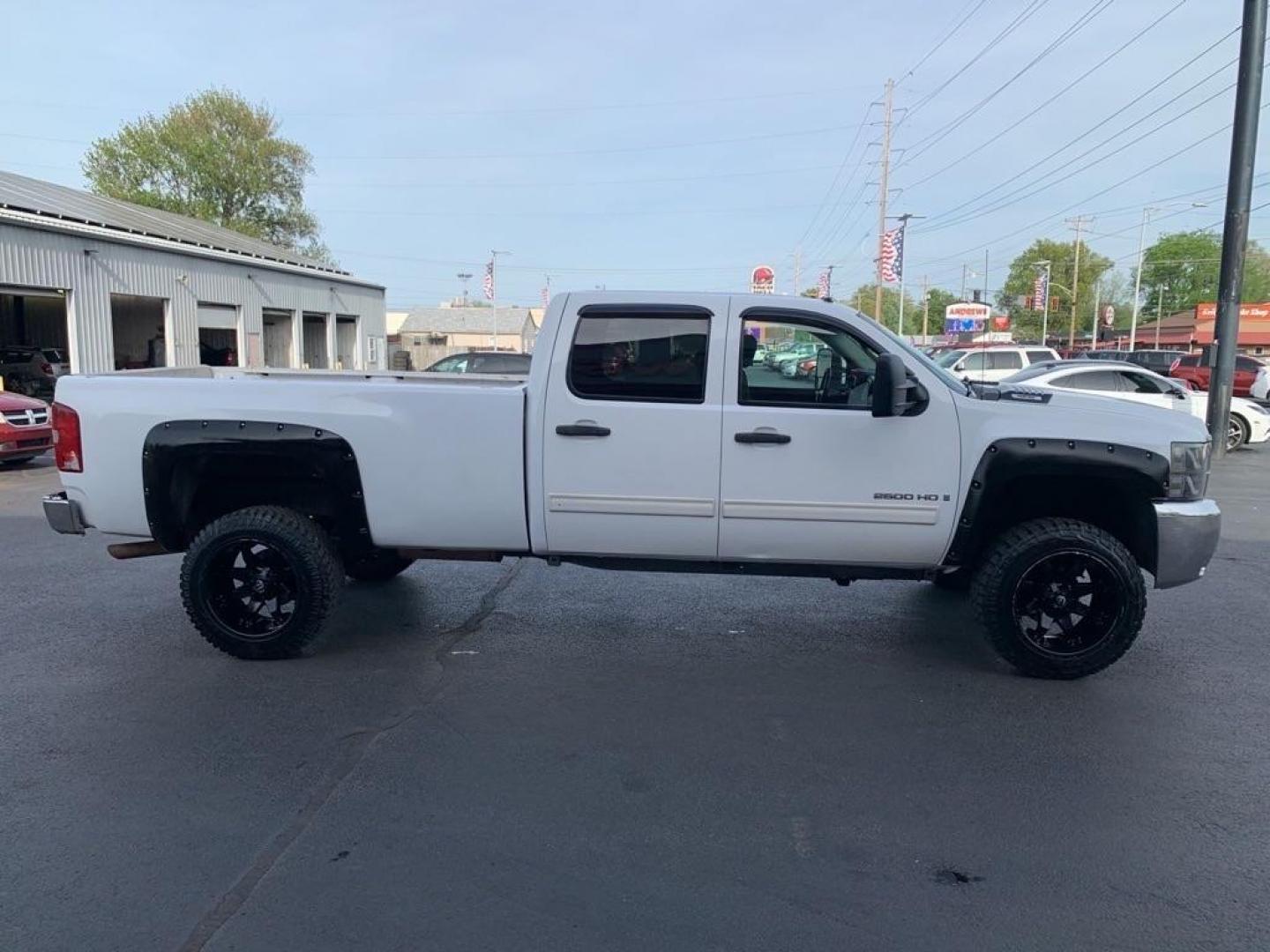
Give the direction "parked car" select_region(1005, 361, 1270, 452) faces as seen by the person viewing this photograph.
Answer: facing to the right of the viewer

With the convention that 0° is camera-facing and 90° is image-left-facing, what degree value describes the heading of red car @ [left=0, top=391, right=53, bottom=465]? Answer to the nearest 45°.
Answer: approximately 315°

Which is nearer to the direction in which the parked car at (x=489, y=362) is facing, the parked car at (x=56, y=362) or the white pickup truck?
the parked car

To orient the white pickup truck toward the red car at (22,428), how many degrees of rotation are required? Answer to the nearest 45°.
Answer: approximately 135° to its left

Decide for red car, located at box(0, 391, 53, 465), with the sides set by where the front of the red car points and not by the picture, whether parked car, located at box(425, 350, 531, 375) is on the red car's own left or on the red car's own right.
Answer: on the red car's own left

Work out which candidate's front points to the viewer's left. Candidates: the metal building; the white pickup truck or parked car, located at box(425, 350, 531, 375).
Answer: the parked car

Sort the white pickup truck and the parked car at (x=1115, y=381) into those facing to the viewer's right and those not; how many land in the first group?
2

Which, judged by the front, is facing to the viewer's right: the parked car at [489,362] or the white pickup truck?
the white pickup truck

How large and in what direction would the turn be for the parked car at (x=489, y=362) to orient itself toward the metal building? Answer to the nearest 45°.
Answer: approximately 45° to its right
